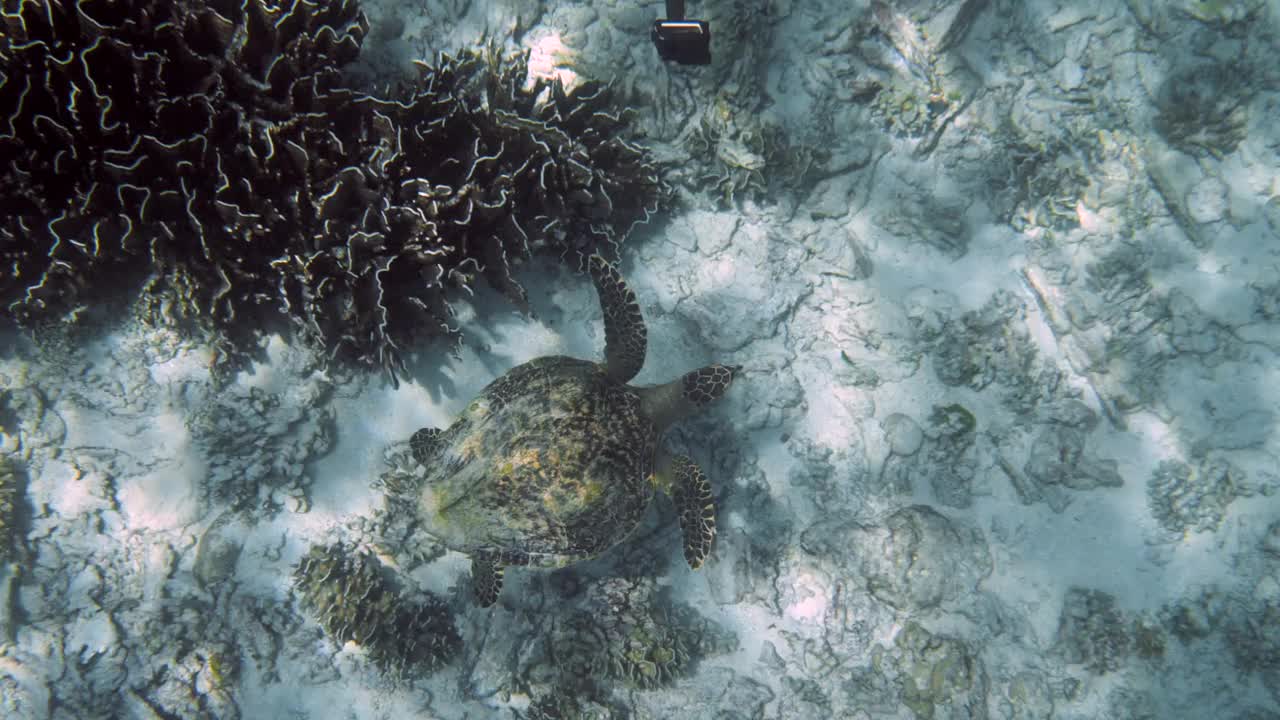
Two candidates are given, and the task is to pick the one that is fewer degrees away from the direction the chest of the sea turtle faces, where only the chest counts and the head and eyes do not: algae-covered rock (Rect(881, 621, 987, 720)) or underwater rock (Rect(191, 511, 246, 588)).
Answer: the algae-covered rock

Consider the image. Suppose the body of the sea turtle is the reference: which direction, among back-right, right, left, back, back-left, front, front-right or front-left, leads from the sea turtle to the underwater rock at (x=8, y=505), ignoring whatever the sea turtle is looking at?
back-left

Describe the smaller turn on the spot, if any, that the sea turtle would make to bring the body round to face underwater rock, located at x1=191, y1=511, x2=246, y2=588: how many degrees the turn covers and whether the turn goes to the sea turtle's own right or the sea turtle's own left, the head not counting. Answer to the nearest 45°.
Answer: approximately 135° to the sea turtle's own left

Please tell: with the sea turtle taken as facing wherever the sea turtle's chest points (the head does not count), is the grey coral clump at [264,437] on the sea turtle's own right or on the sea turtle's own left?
on the sea turtle's own left

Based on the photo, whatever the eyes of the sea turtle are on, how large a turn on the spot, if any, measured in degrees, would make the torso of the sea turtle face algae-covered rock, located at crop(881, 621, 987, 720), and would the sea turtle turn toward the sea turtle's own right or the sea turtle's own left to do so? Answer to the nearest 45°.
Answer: approximately 45° to the sea turtle's own right

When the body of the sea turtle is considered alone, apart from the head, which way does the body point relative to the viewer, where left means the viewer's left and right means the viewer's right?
facing away from the viewer and to the right of the viewer

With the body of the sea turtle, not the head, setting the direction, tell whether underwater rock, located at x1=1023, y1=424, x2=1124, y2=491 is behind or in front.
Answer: in front

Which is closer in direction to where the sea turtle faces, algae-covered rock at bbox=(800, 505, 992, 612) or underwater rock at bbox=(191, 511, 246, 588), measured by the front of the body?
the algae-covered rock

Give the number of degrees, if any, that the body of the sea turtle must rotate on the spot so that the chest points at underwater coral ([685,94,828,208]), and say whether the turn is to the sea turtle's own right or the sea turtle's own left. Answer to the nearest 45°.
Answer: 0° — it already faces it
